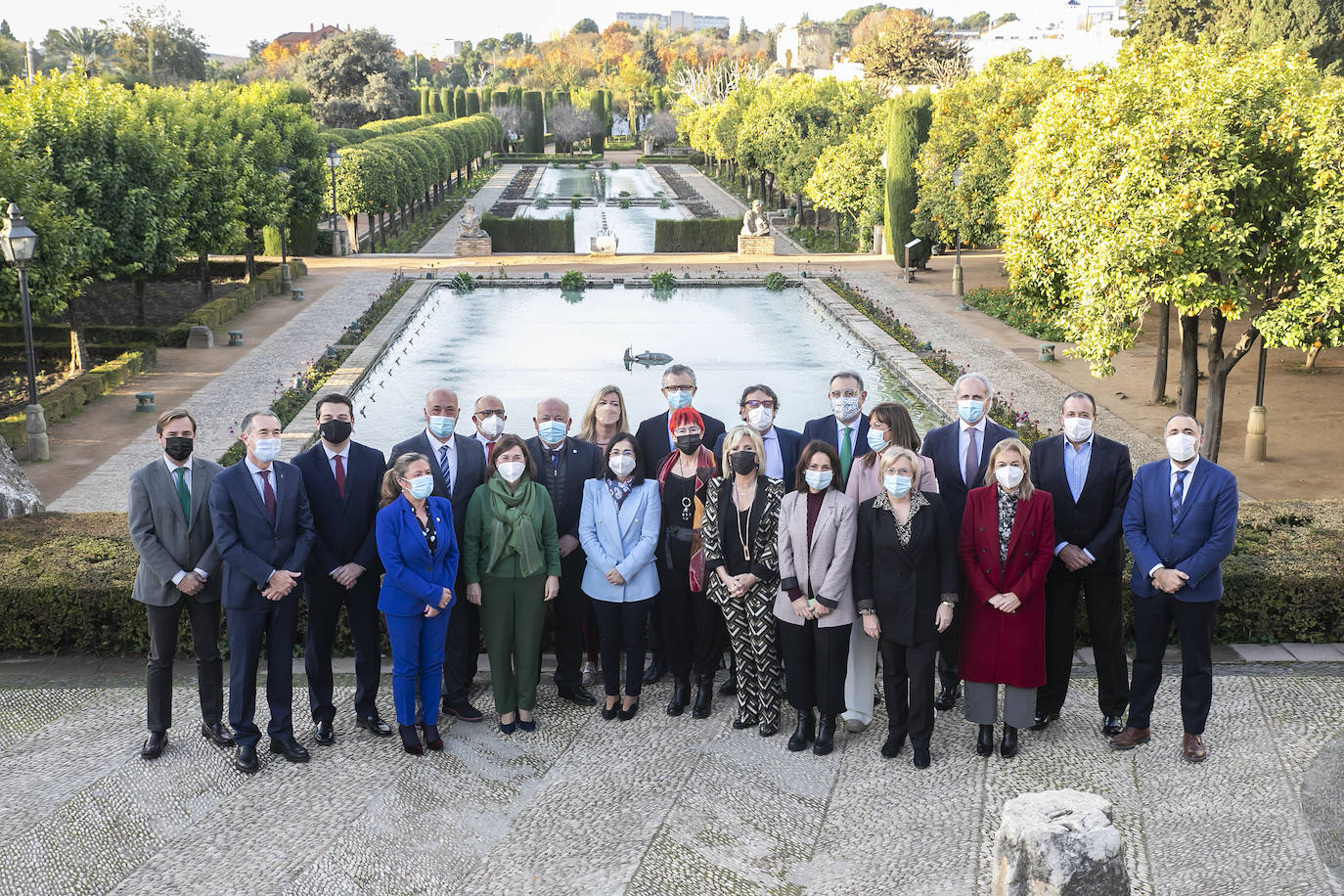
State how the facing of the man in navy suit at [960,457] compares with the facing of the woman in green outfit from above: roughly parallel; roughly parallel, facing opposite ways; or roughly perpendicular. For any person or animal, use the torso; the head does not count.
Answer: roughly parallel

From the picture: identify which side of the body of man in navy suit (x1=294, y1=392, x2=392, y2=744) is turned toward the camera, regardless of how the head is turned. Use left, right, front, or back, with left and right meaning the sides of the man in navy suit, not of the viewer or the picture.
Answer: front

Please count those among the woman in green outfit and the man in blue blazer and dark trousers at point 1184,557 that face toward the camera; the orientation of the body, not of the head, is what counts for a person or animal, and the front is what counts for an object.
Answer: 2

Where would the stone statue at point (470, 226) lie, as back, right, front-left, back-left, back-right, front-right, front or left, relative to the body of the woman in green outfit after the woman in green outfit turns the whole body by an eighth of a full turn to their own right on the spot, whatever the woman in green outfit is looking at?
back-right

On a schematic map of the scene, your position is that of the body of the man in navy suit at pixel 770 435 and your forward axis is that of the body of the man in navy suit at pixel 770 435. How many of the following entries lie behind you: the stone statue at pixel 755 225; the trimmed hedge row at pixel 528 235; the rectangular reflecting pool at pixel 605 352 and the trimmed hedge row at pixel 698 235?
4

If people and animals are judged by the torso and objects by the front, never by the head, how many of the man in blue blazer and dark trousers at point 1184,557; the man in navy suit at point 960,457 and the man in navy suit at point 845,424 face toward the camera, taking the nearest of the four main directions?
3

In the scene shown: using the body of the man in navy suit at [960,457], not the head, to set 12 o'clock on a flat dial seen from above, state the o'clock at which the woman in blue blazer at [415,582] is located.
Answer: The woman in blue blazer is roughly at 2 o'clock from the man in navy suit.

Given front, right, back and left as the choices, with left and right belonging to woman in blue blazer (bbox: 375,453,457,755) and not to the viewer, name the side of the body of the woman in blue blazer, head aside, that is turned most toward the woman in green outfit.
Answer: left

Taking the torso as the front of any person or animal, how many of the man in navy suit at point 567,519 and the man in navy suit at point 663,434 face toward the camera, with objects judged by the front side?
2

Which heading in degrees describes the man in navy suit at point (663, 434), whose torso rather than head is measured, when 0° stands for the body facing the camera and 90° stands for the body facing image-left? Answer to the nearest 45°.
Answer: approximately 0°

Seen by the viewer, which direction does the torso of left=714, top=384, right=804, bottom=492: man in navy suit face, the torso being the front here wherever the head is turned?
toward the camera

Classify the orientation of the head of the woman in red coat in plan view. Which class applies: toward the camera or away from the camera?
toward the camera

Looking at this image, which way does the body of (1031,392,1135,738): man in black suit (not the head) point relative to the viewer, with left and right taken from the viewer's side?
facing the viewer
